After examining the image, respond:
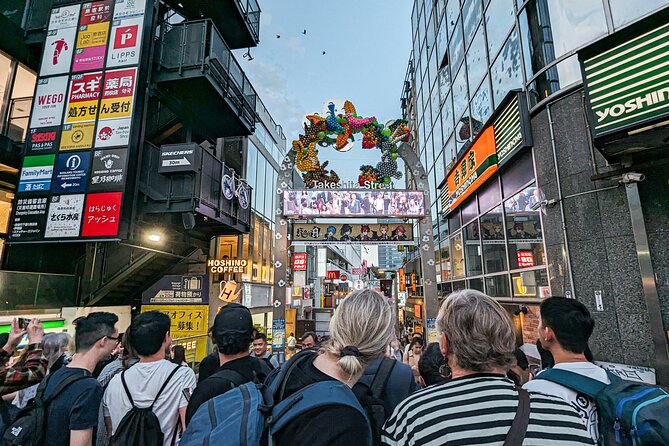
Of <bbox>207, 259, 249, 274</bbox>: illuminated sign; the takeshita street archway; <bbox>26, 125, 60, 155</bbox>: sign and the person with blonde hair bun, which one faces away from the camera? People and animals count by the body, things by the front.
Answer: the person with blonde hair bun

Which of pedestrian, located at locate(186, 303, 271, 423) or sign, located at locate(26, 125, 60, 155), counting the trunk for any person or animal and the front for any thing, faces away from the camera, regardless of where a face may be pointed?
the pedestrian

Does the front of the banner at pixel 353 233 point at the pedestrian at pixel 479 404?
yes

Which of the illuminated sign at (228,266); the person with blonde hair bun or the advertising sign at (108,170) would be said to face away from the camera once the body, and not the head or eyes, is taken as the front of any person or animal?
the person with blonde hair bun

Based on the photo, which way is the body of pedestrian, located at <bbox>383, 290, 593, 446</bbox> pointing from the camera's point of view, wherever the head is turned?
away from the camera

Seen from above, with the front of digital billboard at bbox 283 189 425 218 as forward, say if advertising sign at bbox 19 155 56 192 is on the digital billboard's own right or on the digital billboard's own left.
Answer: on the digital billboard's own right

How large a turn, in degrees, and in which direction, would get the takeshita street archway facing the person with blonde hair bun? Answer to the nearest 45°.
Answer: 0° — it already faces them

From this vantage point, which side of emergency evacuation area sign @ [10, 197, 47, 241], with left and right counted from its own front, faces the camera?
front

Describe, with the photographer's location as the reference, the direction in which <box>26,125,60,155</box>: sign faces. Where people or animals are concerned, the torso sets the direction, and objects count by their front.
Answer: facing the viewer

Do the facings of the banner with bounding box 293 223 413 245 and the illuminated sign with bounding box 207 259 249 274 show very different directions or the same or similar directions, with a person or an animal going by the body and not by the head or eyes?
same or similar directions

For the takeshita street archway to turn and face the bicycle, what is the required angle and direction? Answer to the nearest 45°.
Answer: approximately 90° to its right

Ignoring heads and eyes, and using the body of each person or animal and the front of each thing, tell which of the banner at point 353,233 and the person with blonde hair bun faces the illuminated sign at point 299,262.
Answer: the person with blonde hair bun

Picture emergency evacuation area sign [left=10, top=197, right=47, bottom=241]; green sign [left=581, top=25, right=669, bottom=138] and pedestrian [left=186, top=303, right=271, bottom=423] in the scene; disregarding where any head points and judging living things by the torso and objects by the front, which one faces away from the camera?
the pedestrian

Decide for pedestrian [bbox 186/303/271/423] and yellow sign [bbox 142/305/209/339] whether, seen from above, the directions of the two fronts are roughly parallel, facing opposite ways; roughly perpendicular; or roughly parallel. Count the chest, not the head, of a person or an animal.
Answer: roughly parallel, facing opposite ways

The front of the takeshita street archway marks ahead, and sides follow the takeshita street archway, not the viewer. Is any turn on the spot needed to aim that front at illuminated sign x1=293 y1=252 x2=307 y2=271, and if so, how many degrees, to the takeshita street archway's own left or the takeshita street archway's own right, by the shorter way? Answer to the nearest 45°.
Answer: approximately 180°

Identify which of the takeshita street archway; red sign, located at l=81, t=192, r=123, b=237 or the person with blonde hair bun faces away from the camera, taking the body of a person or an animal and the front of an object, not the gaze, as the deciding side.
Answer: the person with blonde hair bun

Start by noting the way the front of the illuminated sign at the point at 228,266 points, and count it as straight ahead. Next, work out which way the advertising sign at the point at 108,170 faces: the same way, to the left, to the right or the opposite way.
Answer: the same way

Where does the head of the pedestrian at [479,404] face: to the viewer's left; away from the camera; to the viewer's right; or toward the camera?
away from the camera

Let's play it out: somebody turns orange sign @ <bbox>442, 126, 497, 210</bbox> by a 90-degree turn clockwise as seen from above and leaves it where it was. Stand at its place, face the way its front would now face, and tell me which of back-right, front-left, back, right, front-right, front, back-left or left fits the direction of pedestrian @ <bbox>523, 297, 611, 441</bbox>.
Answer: back-left

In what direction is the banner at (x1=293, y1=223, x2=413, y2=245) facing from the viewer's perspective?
toward the camera

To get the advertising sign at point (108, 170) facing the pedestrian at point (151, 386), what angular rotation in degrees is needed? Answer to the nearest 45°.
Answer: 0° — it already faces them
